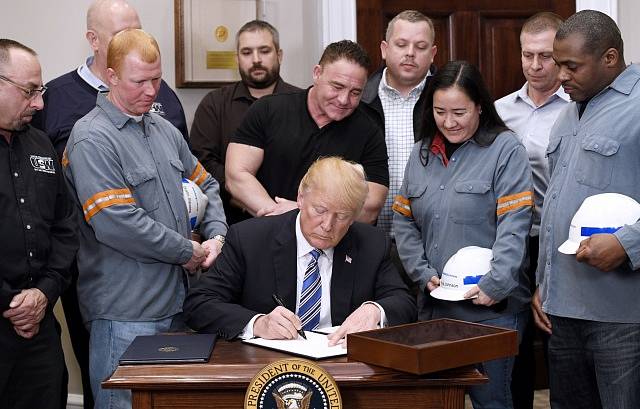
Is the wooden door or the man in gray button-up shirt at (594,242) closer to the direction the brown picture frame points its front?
the man in gray button-up shirt

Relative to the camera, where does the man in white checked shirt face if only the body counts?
toward the camera

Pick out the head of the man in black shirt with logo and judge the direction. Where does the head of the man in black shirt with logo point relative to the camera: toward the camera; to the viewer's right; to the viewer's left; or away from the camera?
to the viewer's right

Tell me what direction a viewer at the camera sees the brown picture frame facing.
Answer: facing the viewer

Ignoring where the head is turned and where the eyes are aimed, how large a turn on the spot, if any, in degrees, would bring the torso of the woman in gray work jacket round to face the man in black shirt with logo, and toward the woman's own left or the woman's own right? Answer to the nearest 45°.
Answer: approximately 45° to the woman's own right

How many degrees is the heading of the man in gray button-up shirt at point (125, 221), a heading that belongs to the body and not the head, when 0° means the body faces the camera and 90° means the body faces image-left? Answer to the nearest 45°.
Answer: approximately 315°

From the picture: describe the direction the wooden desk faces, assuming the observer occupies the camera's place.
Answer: facing the viewer

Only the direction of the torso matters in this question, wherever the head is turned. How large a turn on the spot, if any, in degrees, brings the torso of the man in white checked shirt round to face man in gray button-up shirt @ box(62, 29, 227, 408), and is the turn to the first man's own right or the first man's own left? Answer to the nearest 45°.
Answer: approximately 45° to the first man's own right

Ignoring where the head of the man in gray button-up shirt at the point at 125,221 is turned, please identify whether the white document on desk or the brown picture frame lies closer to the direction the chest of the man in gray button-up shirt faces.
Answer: the white document on desk

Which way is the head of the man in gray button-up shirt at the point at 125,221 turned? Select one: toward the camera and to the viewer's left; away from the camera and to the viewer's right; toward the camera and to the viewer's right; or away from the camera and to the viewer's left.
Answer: toward the camera and to the viewer's right

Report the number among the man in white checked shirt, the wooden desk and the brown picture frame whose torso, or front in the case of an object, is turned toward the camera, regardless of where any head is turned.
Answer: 3

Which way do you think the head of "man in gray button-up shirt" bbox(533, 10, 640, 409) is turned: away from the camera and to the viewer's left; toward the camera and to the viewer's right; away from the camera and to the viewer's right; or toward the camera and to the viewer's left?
toward the camera and to the viewer's left

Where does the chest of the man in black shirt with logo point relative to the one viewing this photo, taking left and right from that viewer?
facing the viewer and to the right of the viewer

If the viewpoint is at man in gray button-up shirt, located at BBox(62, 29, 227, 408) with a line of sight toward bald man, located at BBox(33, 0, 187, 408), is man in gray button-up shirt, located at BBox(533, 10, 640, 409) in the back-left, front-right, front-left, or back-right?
back-right
